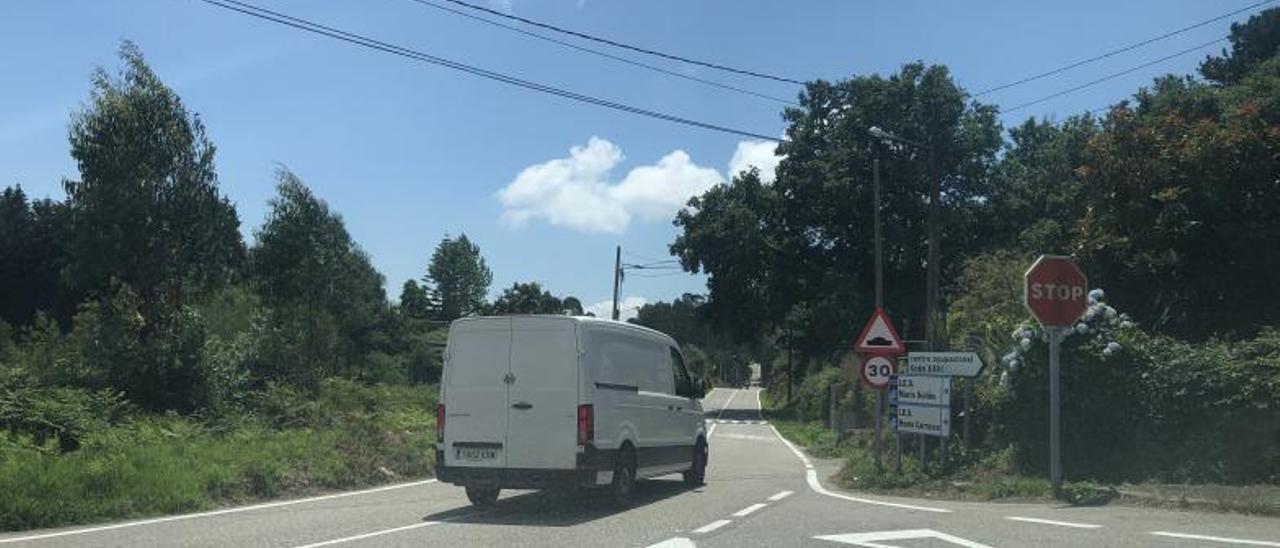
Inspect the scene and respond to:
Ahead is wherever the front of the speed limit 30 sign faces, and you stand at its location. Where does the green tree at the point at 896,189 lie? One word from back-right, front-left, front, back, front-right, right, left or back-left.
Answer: back

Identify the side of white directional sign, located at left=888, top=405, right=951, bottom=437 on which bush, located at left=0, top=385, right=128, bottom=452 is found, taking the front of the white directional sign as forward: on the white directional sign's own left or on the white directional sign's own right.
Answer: on the white directional sign's own right

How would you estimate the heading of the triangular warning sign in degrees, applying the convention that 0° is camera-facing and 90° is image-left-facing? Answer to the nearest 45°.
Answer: approximately 0°

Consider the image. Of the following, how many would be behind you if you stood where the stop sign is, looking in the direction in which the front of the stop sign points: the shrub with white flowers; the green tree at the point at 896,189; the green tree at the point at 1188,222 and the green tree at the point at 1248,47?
4

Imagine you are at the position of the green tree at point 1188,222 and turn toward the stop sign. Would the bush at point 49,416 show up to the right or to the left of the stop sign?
right

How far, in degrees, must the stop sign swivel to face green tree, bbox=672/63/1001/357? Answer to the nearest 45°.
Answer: approximately 180°

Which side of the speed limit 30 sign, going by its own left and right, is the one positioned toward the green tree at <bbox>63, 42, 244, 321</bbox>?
right

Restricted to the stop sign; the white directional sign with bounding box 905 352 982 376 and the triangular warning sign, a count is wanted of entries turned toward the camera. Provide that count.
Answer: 3

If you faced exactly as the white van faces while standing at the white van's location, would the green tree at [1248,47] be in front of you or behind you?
in front

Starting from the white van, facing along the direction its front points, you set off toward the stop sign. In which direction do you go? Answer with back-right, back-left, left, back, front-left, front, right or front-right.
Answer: front-right

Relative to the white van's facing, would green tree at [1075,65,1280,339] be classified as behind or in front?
in front

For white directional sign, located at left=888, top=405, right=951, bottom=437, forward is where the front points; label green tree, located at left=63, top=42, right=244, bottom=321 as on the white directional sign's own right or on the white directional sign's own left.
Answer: on the white directional sign's own right

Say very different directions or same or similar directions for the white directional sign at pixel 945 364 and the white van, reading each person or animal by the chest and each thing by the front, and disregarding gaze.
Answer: very different directions

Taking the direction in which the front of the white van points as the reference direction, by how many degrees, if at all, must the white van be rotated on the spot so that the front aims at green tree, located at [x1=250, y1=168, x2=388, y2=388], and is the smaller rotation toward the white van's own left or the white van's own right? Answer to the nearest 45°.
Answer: approximately 45° to the white van's own left

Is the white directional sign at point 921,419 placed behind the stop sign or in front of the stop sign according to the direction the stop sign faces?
behind

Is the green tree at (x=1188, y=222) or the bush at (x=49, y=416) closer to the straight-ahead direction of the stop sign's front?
the bush
